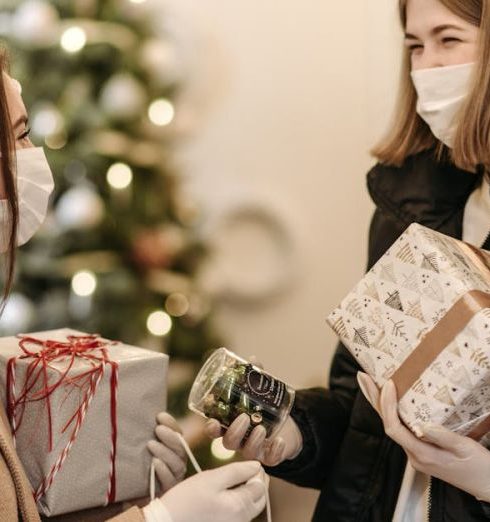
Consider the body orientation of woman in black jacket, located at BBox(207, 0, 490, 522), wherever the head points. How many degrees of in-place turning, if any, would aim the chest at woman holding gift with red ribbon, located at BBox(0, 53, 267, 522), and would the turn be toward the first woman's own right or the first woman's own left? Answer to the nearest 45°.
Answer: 0° — they already face them

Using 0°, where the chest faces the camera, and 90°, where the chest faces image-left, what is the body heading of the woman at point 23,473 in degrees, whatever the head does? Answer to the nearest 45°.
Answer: approximately 270°

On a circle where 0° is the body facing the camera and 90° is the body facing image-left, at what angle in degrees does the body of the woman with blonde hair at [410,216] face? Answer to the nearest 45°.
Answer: approximately 45°

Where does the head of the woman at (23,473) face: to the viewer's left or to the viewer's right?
to the viewer's right

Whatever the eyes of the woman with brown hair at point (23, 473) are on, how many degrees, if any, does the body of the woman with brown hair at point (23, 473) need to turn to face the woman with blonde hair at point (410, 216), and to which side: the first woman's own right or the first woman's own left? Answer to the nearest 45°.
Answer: approximately 45° to the first woman's own left

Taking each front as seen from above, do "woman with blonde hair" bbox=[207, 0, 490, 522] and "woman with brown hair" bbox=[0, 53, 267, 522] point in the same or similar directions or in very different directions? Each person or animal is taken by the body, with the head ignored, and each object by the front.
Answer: very different directions

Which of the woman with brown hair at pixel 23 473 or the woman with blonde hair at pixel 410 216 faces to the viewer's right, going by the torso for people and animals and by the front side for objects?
the woman with brown hair at pixel 23 473

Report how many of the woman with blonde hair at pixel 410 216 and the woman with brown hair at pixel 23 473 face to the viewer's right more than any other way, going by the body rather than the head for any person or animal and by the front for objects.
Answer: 1

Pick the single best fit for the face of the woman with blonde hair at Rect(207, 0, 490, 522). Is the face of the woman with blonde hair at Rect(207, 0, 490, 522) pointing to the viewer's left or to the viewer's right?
to the viewer's left
